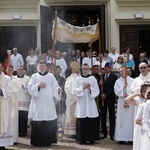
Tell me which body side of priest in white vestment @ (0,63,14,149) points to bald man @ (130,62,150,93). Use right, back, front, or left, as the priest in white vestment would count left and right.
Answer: left

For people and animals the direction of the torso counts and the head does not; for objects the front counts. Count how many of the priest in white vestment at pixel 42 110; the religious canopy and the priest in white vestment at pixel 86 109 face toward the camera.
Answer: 3

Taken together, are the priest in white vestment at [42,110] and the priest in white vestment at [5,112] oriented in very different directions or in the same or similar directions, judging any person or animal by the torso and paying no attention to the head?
same or similar directions

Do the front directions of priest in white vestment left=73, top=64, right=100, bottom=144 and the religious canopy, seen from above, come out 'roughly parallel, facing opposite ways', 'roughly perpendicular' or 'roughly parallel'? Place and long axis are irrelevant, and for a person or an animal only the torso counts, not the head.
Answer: roughly parallel

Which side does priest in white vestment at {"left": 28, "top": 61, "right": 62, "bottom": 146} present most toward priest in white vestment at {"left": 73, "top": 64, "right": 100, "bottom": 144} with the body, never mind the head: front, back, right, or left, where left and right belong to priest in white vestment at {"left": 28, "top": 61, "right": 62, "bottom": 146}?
left

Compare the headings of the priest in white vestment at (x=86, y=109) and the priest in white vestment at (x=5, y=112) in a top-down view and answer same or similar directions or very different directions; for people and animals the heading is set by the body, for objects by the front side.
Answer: same or similar directions

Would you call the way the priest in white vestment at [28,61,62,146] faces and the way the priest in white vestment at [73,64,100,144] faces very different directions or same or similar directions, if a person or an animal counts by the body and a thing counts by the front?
same or similar directions

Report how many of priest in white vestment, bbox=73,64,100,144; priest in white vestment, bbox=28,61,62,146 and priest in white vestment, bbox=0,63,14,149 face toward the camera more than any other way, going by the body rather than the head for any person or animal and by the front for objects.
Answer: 3

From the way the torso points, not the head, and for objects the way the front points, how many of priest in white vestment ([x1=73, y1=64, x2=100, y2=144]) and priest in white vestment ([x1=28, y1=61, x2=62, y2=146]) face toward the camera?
2

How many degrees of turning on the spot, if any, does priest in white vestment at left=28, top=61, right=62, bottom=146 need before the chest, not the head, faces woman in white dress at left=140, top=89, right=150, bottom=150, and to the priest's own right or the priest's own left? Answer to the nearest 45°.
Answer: approximately 45° to the priest's own left

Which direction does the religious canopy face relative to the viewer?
toward the camera

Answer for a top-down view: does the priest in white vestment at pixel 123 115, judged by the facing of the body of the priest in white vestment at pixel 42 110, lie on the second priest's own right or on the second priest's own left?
on the second priest's own left

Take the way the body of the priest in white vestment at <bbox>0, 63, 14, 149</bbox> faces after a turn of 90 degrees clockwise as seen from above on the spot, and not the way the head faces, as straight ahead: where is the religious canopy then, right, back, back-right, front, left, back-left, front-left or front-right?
back-right
